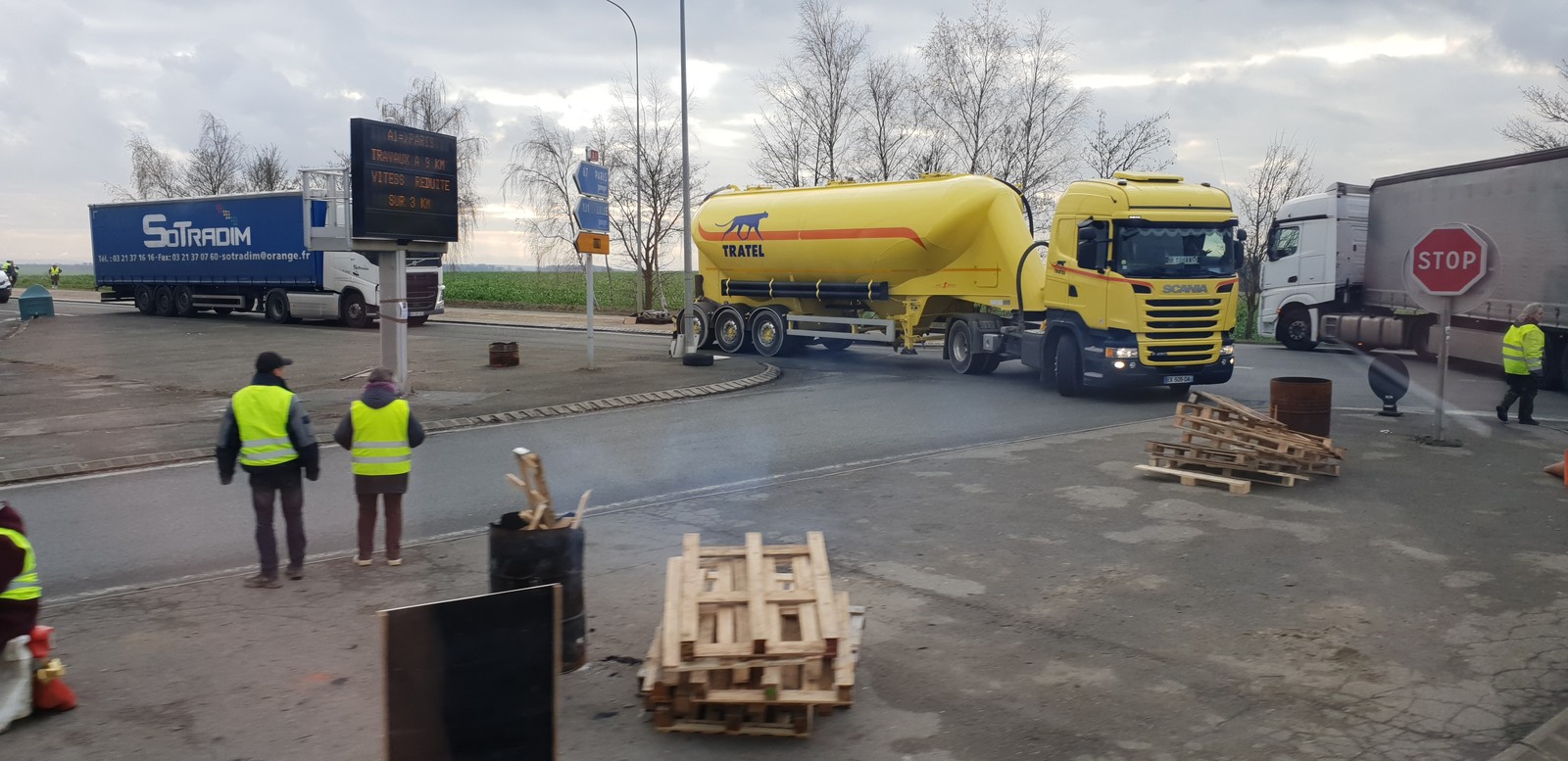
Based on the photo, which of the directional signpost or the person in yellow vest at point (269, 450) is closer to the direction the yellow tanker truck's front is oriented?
the person in yellow vest

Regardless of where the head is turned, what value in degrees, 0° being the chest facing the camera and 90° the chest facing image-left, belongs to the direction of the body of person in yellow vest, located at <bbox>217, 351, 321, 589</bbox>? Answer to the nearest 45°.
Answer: approximately 180°

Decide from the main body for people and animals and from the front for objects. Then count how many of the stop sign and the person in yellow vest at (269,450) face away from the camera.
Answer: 1

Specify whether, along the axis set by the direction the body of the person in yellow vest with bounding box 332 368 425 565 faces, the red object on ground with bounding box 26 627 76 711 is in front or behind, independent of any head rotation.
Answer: behind

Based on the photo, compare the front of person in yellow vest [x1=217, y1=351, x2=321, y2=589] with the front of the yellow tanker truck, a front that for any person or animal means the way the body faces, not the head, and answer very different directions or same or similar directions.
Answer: very different directions

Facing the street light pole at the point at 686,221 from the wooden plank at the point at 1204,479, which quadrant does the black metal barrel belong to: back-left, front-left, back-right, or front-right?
back-left

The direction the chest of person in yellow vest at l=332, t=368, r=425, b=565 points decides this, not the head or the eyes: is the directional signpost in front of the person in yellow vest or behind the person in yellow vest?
in front

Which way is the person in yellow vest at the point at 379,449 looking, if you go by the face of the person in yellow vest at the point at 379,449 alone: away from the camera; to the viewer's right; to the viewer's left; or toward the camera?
away from the camera

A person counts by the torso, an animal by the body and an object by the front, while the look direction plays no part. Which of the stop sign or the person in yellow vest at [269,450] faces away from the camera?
the person in yellow vest

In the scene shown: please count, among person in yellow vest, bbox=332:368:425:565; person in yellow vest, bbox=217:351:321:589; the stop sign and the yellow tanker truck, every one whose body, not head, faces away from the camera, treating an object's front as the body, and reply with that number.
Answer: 2

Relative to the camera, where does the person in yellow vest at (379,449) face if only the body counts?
away from the camera
